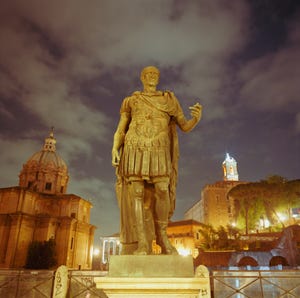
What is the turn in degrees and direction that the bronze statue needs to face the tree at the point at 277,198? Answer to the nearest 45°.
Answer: approximately 135° to its left

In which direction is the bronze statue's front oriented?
toward the camera
